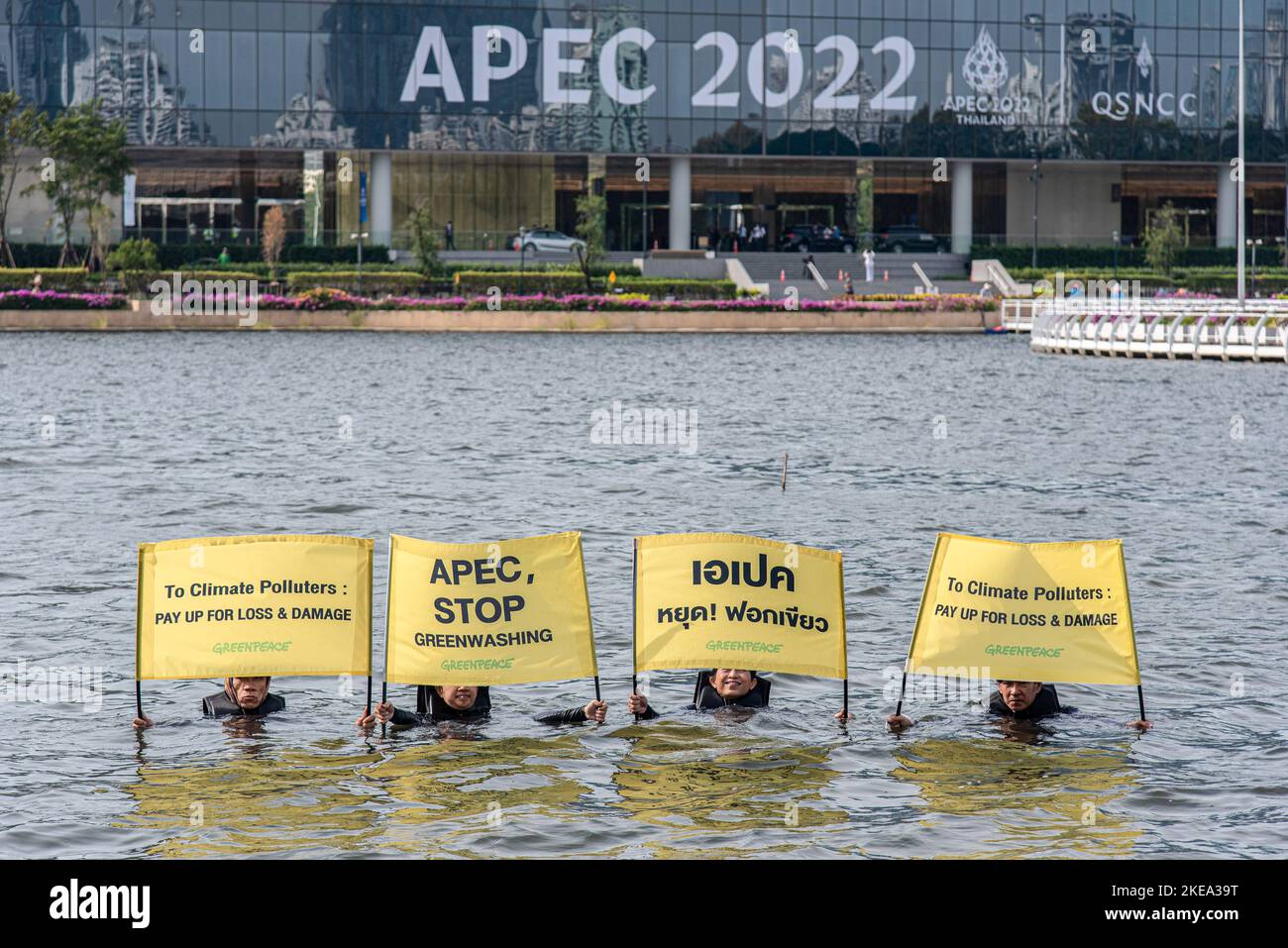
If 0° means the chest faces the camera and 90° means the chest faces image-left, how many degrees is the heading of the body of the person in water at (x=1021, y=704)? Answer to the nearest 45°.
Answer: approximately 0°

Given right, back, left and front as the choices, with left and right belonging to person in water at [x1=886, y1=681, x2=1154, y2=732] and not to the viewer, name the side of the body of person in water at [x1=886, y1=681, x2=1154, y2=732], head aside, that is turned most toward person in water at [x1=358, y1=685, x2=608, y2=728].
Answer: right

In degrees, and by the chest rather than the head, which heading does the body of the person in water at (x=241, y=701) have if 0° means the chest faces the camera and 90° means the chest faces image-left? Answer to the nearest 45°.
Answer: approximately 0°

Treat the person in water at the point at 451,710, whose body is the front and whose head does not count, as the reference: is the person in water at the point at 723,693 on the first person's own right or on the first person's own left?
on the first person's own left

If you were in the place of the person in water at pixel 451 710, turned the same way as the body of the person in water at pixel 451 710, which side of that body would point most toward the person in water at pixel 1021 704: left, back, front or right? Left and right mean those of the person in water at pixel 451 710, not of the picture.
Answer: left

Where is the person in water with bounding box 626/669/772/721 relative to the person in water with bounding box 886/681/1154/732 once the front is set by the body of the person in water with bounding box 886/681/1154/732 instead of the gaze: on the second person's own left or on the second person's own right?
on the second person's own right
